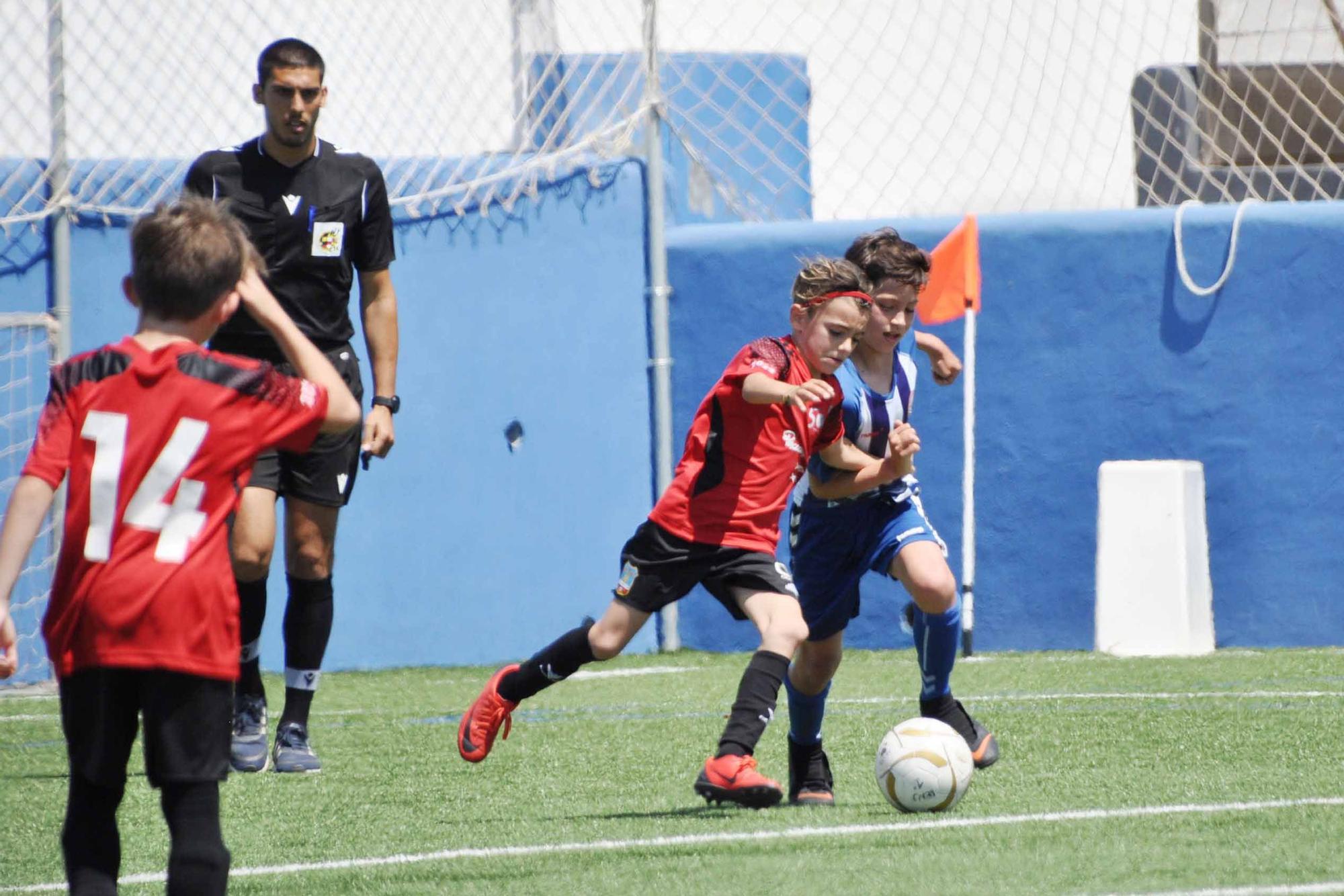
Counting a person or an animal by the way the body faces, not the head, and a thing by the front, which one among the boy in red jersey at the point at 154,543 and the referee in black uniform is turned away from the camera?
the boy in red jersey

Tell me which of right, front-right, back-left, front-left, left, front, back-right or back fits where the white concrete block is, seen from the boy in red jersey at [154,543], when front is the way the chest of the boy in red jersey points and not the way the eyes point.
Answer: front-right

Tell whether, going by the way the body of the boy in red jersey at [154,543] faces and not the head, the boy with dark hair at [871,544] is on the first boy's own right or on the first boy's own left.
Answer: on the first boy's own right

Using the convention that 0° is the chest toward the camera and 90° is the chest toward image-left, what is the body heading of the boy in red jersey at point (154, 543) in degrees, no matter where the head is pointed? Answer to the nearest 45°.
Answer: approximately 180°

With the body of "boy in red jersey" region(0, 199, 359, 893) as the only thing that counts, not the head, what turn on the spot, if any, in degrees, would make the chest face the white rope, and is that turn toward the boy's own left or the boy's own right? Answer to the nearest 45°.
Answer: approximately 45° to the boy's own right

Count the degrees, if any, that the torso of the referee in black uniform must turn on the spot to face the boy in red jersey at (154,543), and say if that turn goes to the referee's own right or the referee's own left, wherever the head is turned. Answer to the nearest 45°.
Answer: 0° — they already face them

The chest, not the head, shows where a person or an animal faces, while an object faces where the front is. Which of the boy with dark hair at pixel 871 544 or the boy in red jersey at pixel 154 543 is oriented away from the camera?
the boy in red jersey

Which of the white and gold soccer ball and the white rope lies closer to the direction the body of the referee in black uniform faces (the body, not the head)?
the white and gold soccer ball

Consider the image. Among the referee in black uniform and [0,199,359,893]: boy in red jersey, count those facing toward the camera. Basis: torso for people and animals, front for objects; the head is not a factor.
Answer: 1

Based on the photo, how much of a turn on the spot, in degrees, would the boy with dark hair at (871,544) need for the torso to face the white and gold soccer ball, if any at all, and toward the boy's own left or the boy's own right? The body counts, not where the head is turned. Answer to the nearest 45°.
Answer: approximately 45° to the boy's own right

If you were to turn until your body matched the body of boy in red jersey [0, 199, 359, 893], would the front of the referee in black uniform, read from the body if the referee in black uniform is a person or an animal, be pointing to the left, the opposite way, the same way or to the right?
the opposite way
